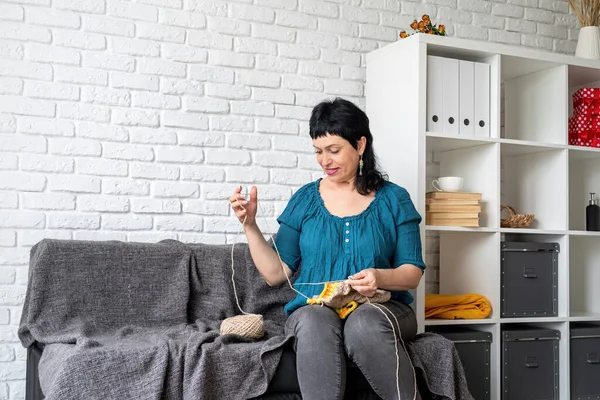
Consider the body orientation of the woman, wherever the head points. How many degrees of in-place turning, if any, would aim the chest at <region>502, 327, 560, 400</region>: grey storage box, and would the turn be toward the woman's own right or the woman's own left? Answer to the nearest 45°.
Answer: approximately 135° to the woman's own left

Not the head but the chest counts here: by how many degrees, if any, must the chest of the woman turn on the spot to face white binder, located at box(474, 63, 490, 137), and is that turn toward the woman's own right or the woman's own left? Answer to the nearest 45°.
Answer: approximately 135° to the woman's own left

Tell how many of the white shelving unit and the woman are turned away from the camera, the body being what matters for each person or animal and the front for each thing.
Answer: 0

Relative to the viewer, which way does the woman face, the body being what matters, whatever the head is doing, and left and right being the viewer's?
facing the viewer

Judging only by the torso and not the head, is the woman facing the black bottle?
no

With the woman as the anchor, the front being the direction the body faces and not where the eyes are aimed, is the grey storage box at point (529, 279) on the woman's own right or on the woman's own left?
on the woman's own left

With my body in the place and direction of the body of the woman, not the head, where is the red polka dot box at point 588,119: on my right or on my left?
on my left

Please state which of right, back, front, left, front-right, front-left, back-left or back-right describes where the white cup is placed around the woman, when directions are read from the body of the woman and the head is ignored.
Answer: back-left

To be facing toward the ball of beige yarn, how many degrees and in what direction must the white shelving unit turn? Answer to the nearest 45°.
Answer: approximately 90° to its right

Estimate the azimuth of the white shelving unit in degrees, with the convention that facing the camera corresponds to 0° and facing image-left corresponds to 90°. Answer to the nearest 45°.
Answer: approximately 315°
